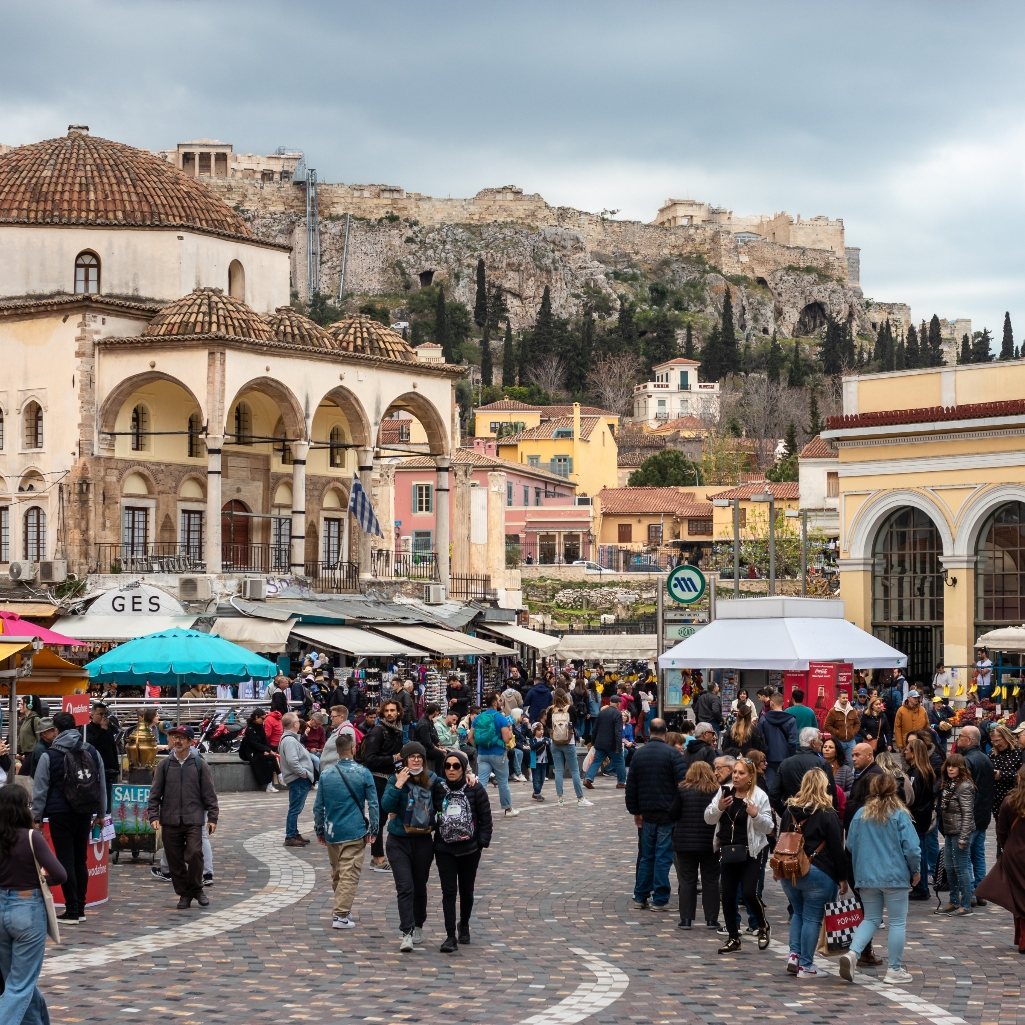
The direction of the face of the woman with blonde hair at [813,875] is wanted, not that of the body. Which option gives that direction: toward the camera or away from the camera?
away from the camera

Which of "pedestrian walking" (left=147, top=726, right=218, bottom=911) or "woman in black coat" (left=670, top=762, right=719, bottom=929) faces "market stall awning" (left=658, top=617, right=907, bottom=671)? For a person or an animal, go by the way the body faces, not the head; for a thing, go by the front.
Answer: the woman in black coat

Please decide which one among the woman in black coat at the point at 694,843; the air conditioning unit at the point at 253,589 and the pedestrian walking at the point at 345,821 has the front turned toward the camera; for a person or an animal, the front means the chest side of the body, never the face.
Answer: the air conditioning unit

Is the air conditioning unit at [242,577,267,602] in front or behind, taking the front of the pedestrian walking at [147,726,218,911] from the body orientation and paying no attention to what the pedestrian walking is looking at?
behind

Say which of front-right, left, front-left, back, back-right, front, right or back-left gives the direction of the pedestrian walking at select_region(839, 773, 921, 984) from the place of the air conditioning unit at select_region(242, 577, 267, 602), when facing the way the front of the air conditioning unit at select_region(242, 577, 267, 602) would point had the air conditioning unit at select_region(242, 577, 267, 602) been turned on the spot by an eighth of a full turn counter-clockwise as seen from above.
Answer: front-right

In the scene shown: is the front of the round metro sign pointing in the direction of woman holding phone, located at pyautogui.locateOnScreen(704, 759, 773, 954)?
yes

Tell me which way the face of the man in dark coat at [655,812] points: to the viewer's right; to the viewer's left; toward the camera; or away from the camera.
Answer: away from the camera

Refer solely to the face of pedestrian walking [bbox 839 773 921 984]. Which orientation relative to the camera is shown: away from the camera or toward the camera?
away from the camera

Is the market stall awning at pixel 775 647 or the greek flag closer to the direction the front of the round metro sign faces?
the market stall awning

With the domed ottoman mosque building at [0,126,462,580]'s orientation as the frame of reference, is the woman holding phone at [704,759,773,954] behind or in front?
in front

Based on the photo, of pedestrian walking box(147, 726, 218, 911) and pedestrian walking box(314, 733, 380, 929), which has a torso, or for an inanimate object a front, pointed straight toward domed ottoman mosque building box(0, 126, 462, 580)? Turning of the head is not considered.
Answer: pedestrian walking box(314, 733, 380, 929)

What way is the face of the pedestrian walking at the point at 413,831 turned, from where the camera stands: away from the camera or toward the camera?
toward the camera

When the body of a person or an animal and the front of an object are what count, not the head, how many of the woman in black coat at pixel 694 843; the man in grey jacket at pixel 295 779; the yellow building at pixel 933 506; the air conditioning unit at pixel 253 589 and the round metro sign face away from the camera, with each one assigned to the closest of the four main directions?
1

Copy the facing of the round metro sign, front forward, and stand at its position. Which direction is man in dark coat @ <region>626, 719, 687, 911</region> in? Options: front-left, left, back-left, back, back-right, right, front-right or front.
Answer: front

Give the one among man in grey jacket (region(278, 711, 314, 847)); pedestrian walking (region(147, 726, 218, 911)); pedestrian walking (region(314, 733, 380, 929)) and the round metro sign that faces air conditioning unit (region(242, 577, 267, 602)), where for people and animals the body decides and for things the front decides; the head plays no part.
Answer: pedestrian walking (region(314, 733, 380, 929))

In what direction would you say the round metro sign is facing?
toward the camera

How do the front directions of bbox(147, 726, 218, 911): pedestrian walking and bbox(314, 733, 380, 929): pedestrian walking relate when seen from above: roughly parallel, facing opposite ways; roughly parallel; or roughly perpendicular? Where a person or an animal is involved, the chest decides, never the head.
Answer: roughly parallel, facing opposite ways

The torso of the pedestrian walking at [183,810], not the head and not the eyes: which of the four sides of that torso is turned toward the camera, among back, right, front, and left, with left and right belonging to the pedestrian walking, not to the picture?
front
